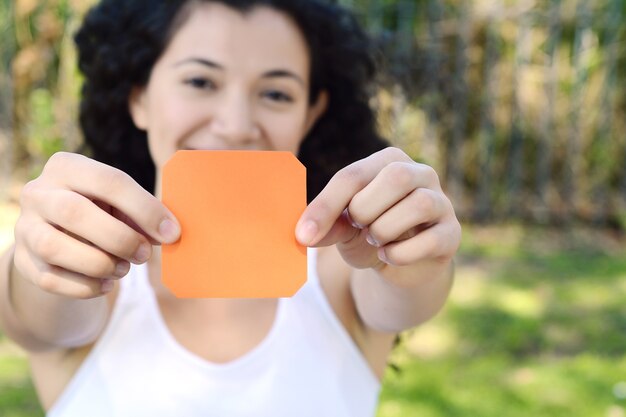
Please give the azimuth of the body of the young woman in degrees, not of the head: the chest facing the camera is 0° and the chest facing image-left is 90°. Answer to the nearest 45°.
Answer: approximately 0°
